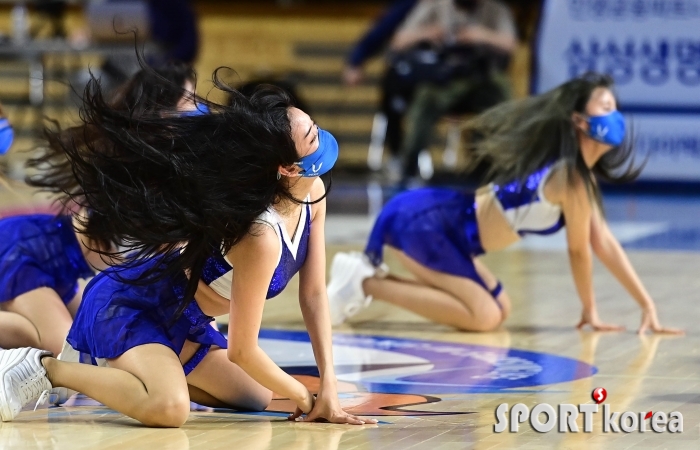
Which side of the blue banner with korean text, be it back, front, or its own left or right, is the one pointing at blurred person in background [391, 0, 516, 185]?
right

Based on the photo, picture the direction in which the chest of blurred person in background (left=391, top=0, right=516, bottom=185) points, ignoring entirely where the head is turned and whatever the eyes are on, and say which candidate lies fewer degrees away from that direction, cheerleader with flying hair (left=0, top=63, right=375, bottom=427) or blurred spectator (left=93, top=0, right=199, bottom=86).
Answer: the cheerleader with flying hair

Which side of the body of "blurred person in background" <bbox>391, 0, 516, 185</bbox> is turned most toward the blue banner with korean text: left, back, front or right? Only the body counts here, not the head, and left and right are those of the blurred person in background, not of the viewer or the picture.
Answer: left

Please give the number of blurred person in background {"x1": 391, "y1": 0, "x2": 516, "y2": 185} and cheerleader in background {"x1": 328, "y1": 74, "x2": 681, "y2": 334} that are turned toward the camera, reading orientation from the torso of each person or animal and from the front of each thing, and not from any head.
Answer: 1

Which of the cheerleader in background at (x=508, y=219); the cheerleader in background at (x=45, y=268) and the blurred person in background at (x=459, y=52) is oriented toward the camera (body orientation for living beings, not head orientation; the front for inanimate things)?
the blurred person in background

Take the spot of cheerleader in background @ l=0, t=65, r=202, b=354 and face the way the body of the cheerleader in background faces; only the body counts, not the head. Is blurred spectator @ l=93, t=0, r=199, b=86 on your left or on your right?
on your left

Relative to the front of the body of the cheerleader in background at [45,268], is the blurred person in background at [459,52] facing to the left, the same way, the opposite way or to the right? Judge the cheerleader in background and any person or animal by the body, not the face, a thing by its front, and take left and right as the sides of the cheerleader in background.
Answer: to the right

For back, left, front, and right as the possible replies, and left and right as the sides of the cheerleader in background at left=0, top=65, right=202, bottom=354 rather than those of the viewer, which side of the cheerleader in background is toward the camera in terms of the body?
right

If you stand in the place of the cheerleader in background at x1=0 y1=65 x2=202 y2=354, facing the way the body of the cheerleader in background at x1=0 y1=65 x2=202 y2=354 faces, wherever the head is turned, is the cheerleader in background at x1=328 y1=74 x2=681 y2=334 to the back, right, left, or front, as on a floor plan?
front

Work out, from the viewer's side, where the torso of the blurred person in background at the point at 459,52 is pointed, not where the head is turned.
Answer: toward the camera

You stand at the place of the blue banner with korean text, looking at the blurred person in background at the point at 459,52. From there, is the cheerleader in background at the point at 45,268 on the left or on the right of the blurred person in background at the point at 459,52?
left

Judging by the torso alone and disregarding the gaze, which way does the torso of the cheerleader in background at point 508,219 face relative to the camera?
to the viewer's right

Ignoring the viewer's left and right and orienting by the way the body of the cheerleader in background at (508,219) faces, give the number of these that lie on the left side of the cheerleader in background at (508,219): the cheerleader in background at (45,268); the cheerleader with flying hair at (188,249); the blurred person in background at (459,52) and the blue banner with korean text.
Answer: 2

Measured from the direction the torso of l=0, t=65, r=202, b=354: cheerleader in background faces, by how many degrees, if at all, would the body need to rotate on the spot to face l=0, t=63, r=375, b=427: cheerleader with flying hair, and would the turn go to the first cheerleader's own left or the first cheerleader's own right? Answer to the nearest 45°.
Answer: approximately 45° to the first cheerleader's own right
